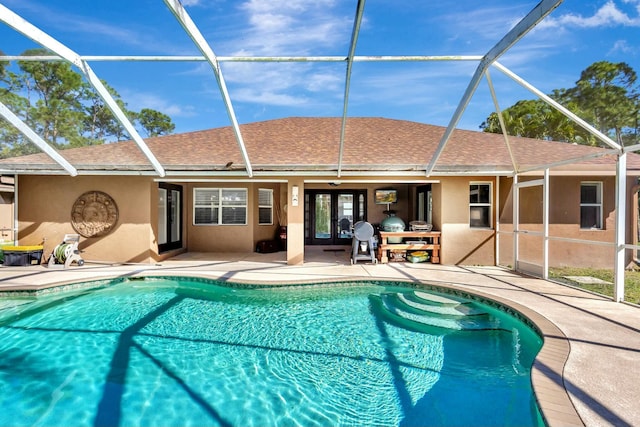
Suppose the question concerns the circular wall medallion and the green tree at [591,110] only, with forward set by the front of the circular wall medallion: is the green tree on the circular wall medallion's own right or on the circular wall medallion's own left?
on the circular wall medallion's own left

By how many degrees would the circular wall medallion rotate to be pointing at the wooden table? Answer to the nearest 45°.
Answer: approximately 45° to its left

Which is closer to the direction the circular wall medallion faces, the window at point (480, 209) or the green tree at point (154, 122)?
the window

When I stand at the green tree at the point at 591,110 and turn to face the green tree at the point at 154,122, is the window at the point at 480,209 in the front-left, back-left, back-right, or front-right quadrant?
front-left

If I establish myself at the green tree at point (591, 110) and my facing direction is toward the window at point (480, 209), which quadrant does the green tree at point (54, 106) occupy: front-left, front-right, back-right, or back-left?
front-right

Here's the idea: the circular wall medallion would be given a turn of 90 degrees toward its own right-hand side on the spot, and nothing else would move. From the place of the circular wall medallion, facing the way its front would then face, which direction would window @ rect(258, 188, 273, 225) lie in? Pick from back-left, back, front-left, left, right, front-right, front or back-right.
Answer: back

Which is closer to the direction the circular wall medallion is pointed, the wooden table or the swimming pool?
the swimming pool

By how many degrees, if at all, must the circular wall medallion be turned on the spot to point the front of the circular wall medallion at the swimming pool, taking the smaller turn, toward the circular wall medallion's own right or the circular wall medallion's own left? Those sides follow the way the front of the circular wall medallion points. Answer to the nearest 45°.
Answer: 0° — it already faces it

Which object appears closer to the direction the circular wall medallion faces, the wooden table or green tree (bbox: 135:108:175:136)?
the wooden table

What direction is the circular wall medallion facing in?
toward the camera

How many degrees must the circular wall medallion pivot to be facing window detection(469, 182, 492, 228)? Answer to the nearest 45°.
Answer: approximately 45° to its left

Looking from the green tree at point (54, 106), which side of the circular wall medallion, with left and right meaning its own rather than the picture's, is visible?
back

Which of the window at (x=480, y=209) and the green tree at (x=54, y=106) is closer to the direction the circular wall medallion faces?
the window

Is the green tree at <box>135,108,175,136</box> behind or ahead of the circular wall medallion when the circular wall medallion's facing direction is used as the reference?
behind
